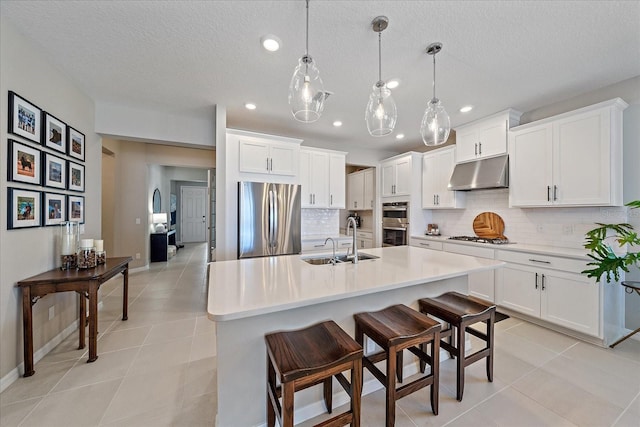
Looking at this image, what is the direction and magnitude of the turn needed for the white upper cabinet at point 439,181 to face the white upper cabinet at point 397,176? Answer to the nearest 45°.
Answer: approximately 45° to its right

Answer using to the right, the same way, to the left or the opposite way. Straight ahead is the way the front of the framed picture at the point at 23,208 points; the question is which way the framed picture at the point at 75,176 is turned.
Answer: the same way

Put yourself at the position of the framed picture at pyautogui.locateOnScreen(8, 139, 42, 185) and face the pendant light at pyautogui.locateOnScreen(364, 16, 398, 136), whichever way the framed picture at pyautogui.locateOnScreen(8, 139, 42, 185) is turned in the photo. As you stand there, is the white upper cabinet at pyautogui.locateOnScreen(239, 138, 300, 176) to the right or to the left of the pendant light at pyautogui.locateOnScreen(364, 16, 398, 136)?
left

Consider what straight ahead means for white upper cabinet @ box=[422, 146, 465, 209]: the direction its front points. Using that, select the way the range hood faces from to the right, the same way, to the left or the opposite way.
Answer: the same way

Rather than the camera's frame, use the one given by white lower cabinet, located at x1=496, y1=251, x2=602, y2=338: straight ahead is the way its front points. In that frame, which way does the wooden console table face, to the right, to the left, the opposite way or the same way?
the opposite way

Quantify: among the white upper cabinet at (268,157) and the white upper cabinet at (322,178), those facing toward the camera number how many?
2

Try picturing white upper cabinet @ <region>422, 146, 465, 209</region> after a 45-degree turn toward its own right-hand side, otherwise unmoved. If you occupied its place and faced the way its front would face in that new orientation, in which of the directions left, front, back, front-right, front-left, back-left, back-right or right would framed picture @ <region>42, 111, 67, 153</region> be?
front-left

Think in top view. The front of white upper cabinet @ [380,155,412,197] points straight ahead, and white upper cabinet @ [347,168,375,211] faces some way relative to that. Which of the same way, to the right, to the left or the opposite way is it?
the same way

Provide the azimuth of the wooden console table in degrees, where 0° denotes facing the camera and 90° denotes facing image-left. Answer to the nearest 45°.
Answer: approximately 315°

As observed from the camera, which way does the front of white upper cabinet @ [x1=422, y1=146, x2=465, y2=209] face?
facing the viewer and to the left of the viewer

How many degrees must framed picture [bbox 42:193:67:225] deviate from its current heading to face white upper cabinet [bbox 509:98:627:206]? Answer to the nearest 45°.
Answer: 0° — it already faces it

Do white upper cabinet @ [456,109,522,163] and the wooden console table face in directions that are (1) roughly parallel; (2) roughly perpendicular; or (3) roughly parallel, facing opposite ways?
roughly parallel, facing opposite ways

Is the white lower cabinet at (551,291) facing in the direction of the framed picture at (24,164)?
yes

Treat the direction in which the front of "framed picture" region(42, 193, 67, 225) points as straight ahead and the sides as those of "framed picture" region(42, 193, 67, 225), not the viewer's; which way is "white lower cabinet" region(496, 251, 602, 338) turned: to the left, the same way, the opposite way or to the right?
the opposite way

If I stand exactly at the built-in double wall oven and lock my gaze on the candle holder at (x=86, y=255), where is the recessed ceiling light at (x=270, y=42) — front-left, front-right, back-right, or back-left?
front-left

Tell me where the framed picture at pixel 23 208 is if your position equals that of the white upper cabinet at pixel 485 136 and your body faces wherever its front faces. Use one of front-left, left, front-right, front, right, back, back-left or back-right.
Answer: front

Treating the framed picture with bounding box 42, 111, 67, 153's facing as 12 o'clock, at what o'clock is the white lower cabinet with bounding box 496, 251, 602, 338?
The white lower cabinet is roughly at 12 o'clock from the framed picture.

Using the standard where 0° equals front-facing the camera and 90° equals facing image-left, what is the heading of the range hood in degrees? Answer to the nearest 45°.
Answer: approximately 45°

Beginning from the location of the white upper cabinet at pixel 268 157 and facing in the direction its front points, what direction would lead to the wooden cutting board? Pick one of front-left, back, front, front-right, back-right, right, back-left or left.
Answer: left

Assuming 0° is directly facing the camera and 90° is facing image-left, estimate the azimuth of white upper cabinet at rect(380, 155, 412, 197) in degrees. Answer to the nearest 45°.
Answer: approximately 45°

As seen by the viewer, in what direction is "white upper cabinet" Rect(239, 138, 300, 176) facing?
toward the camera

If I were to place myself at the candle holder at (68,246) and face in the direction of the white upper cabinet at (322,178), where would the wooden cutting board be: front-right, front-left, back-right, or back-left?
front-right
